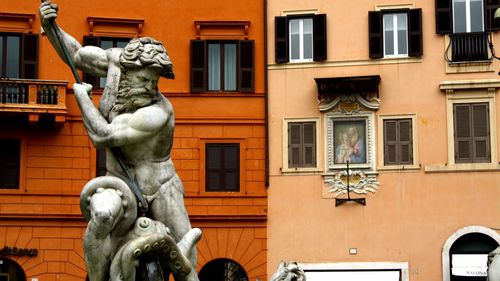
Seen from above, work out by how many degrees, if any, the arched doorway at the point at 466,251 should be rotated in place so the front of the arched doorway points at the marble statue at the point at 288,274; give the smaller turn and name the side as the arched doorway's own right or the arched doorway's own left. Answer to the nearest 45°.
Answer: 0° — it already faces it

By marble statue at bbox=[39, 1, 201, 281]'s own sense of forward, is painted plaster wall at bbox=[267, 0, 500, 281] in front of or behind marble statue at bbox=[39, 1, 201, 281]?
behind

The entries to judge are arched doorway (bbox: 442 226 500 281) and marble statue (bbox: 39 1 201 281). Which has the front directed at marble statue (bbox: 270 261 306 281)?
the arched doorway

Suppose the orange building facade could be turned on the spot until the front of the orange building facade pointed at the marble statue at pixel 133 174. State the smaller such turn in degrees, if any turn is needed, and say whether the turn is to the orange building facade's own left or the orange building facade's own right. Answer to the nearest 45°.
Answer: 0° — it already faces it

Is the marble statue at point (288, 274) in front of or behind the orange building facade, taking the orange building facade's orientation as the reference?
in front

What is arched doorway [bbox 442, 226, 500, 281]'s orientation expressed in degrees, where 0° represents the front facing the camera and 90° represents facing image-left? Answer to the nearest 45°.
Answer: approximately 0°

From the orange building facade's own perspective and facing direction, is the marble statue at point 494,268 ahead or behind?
ahead

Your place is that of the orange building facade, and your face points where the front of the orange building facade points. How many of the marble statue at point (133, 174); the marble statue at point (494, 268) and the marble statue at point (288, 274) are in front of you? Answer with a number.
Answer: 3

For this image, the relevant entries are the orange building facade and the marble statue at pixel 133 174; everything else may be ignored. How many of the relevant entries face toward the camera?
2
